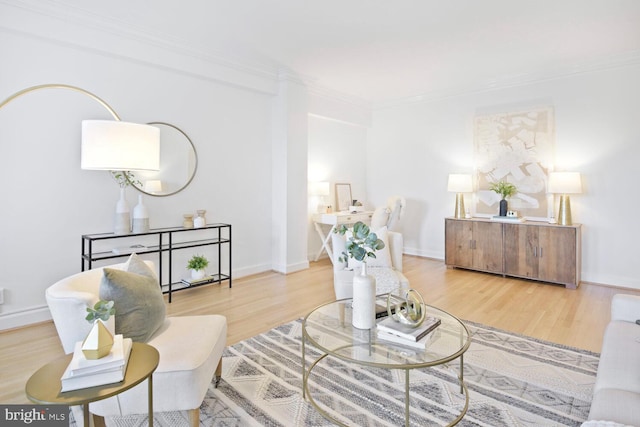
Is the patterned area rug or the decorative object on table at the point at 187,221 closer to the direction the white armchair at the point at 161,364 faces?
the patterned area rug

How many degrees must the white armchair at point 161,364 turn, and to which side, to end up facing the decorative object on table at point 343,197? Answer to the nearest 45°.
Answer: approximately 45° to its left

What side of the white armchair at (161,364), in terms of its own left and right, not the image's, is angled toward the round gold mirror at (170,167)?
left

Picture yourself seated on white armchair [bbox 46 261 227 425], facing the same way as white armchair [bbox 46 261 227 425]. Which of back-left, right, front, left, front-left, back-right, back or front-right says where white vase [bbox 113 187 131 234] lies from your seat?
left

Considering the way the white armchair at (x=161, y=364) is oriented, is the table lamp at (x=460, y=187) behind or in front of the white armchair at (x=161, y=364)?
in front

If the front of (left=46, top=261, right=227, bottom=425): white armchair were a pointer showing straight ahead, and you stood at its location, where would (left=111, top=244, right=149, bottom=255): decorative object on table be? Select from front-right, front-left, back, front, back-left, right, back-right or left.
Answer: left

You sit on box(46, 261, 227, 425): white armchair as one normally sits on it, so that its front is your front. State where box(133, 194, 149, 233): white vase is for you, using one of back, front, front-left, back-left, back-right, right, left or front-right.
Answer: left

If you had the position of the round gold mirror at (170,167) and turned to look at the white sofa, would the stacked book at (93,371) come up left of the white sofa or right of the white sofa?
right

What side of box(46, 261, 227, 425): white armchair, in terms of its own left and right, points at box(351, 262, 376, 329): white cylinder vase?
front

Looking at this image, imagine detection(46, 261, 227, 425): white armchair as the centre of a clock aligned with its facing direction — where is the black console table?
The black console table is roughly at 9 o'clock from the white armchair.

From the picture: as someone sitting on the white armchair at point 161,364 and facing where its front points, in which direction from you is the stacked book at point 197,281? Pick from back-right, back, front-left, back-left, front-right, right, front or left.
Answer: left

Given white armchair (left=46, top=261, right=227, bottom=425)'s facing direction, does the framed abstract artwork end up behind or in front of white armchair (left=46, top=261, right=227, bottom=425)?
in front

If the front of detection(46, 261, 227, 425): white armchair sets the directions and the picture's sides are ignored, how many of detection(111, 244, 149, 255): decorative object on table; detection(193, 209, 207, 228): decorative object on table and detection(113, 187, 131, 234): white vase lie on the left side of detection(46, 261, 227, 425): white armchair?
3

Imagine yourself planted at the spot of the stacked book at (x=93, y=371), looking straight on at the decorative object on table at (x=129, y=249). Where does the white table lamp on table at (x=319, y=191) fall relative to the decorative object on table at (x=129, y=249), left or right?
right

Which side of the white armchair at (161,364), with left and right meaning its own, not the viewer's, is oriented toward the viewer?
right
